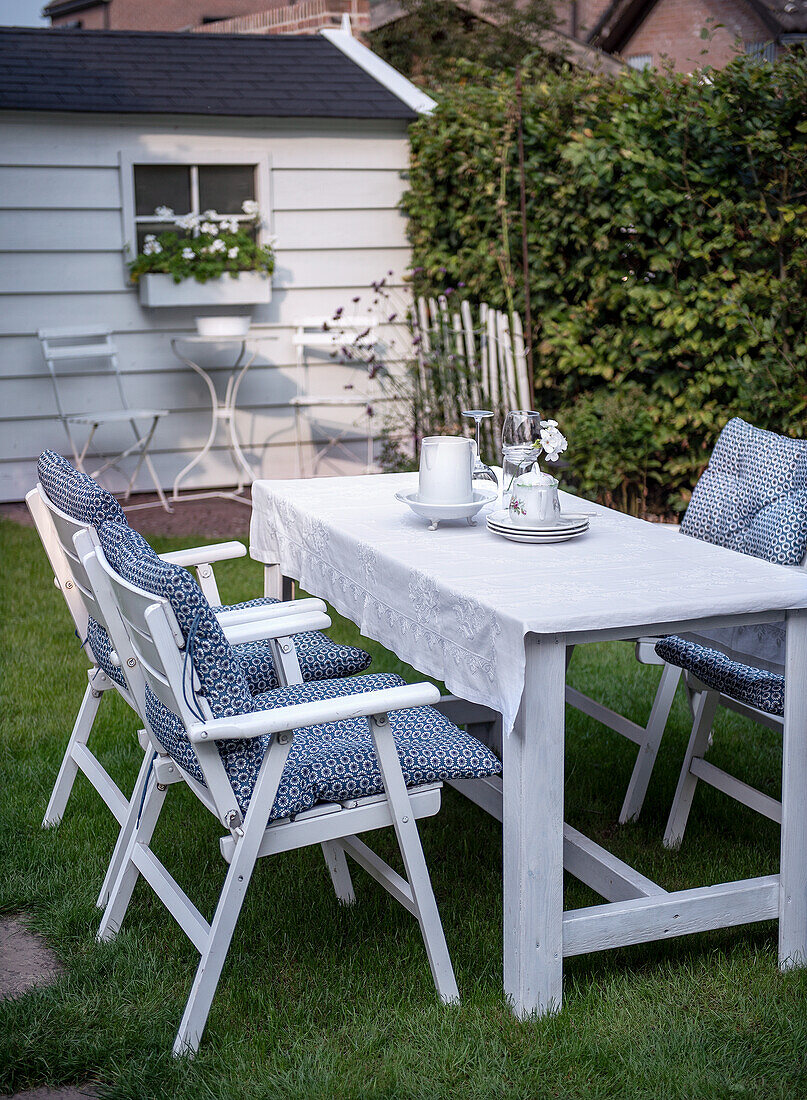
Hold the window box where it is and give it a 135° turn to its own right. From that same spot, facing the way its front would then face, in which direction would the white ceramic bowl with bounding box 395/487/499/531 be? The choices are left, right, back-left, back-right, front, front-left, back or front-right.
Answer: back-left

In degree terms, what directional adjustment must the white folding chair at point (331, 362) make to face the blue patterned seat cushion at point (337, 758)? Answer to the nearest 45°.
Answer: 0° — it already faces it

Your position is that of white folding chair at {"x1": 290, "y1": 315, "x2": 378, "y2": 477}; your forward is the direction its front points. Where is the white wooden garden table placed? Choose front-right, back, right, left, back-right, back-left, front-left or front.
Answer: front

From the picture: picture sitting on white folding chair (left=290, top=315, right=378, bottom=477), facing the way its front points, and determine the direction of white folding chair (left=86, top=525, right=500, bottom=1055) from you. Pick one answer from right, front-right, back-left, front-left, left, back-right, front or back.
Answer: front

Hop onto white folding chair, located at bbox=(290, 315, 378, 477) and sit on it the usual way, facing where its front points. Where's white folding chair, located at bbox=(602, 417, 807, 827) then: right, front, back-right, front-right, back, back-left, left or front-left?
front

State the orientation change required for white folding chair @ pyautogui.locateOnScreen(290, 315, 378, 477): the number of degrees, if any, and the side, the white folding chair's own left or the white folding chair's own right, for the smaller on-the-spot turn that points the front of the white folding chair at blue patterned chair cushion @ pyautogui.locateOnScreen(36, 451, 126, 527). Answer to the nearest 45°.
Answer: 0° — it already faces it

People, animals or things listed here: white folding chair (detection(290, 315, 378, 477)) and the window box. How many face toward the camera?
2

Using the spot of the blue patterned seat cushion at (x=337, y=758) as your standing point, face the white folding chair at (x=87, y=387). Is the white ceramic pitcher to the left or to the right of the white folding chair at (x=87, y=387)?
right

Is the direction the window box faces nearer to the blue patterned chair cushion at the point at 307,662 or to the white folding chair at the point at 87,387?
the blue patterned chair cushion

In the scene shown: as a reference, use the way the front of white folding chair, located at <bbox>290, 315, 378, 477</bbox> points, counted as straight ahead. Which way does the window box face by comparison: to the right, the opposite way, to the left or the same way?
the same way

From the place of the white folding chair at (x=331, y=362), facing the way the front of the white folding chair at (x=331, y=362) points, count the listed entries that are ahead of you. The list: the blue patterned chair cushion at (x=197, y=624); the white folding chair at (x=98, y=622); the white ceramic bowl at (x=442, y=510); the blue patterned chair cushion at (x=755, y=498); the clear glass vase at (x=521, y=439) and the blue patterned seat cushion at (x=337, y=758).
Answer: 6

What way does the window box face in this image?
toward the camera

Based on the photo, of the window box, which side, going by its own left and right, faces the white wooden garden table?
front
